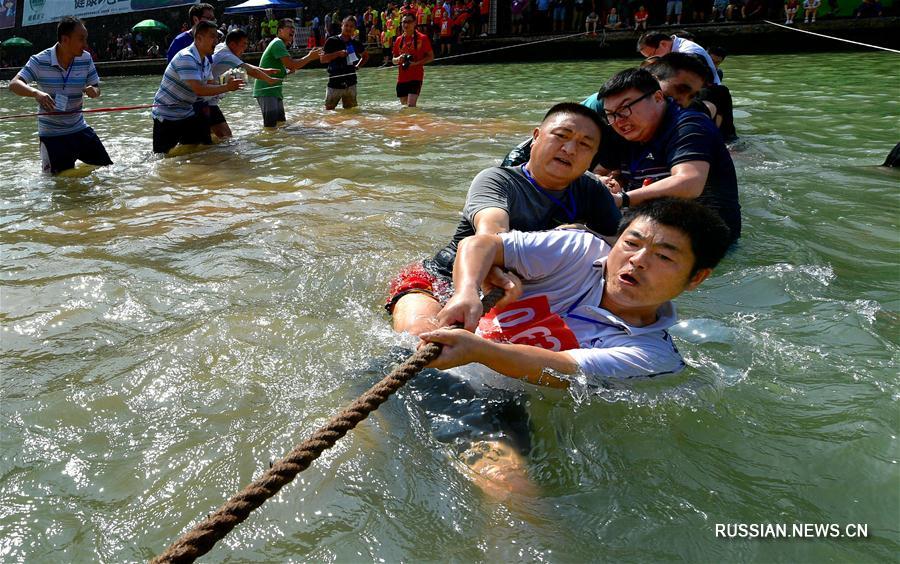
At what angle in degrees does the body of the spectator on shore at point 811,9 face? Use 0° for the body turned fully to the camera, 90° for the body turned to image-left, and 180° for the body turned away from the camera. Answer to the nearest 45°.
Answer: approximately 0°

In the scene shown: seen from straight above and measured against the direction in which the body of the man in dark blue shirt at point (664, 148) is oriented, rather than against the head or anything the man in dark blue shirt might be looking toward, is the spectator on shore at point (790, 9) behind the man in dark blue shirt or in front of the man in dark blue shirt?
behind

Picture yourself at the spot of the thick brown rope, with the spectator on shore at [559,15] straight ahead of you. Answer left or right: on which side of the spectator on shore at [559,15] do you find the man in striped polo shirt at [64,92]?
left

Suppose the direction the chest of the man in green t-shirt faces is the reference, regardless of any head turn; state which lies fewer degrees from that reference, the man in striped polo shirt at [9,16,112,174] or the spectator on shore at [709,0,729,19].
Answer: the spectator on shore

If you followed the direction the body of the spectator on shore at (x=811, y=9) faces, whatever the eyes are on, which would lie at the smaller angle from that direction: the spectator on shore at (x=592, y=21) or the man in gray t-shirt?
the man in gray t-shirt

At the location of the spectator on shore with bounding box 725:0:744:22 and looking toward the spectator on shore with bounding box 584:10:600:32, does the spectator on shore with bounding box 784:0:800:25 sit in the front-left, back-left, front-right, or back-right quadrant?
back-left

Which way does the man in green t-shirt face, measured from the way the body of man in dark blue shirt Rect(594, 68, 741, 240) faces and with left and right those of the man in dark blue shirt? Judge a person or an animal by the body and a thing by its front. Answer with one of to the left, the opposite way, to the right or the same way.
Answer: the opposite way

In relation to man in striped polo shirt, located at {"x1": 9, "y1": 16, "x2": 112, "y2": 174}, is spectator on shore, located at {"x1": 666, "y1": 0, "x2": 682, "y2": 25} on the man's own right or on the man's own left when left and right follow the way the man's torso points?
on the man's own left

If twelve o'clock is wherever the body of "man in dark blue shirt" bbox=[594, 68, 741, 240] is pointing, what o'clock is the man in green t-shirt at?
The man in green t-shirt is roughly at 3 o'clock from the man in dark blue shirt.

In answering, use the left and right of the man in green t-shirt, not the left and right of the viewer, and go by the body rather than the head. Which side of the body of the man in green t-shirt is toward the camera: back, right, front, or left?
right

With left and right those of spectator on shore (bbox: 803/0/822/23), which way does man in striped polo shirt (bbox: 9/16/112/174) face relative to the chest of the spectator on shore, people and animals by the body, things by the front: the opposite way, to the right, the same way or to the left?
to the left
